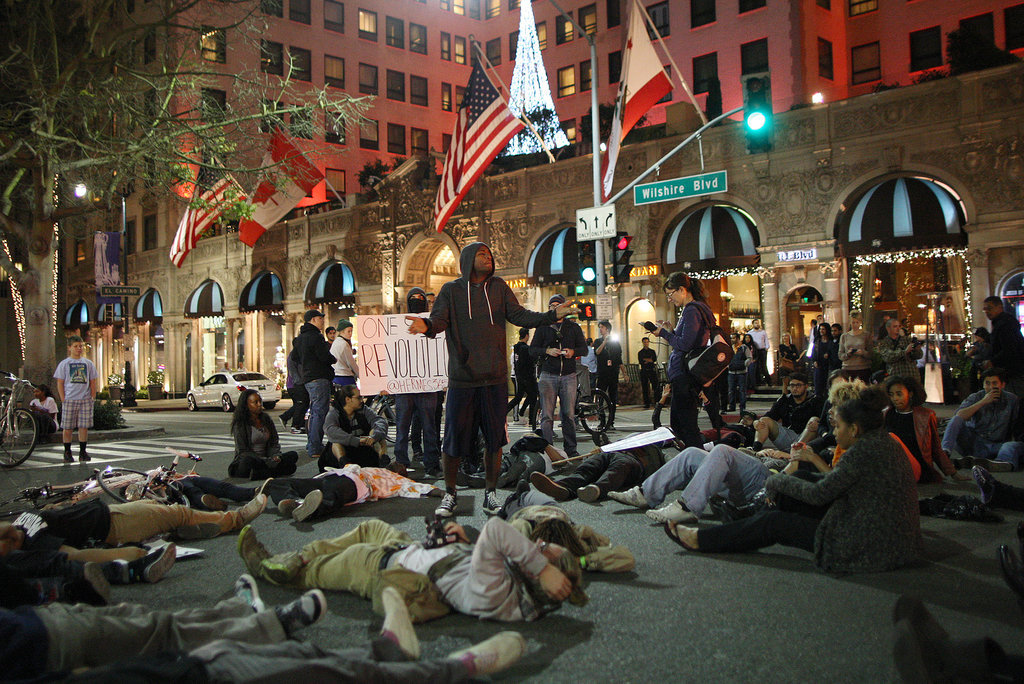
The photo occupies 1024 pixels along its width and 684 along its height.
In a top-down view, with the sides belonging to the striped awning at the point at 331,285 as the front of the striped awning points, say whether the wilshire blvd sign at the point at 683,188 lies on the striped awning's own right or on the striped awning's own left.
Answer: on the striped awning's own left

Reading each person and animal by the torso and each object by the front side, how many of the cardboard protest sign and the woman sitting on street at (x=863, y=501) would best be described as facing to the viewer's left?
1

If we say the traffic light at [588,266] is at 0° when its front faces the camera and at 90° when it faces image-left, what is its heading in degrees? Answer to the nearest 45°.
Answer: approximately 0°

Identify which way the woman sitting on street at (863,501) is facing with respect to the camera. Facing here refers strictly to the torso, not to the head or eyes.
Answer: to the viewer's left

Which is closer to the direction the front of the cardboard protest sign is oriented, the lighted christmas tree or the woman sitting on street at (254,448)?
the woman sitting on street

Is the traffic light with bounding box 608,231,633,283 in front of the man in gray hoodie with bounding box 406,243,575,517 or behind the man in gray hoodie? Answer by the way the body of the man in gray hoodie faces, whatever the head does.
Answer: behind
